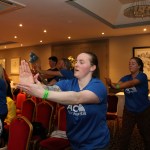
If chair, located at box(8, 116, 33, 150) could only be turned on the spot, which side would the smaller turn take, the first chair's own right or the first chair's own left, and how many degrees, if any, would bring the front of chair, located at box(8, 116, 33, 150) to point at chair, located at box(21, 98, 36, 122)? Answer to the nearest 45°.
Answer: approximately 135° to the first chair's own right

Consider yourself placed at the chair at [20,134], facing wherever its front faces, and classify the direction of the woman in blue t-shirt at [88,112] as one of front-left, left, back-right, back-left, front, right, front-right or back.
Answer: left

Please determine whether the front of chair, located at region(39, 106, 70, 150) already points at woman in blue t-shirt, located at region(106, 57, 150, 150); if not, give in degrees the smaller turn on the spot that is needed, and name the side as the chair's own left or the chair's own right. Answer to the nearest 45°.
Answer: approximately 135° to the chair's own left

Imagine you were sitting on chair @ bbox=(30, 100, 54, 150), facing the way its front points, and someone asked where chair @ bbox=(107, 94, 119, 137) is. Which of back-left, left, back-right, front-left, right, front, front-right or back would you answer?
back

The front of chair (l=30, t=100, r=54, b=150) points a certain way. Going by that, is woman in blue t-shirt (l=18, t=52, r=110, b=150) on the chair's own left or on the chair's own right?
on the chair's own left

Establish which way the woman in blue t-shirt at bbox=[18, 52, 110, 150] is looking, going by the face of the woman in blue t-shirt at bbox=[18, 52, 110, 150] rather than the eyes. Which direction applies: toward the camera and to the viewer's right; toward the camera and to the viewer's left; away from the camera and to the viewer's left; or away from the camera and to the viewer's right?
toward the camera and to the viewer's left

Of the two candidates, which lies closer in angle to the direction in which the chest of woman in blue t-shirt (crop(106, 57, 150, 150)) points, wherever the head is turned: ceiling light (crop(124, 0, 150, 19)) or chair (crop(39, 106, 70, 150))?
the chair

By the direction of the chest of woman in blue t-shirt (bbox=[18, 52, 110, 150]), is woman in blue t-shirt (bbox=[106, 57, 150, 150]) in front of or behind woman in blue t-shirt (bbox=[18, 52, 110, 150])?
behind
